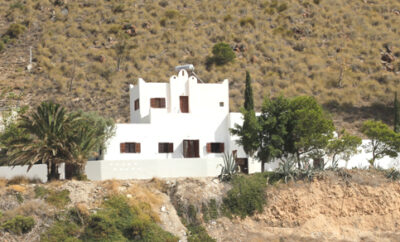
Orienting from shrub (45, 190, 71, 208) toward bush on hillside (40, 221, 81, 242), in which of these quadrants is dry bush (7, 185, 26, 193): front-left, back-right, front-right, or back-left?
back-right

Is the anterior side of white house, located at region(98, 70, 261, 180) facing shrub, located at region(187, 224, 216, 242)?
yes

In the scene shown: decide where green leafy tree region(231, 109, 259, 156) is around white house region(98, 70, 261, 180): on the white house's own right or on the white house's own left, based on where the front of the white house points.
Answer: on the white house's own left

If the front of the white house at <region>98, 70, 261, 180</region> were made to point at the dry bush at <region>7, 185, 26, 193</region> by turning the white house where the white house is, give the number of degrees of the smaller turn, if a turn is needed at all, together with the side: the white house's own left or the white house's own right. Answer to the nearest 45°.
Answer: approximately 45° to the white house's own right

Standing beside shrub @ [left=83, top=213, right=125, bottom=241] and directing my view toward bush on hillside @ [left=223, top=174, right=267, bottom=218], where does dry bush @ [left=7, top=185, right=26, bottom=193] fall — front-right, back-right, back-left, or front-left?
back-left

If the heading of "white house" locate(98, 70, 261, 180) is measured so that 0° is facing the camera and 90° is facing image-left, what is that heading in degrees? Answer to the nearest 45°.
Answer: approximately 0°

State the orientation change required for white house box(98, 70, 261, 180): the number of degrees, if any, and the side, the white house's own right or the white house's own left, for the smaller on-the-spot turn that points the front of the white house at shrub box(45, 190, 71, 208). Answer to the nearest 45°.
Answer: approximately 45° to the white house's own right

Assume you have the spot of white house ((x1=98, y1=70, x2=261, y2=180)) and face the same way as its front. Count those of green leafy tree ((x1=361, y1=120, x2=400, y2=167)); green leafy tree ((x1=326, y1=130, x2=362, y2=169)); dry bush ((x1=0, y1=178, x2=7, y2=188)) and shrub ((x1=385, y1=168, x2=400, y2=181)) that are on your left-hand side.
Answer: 3

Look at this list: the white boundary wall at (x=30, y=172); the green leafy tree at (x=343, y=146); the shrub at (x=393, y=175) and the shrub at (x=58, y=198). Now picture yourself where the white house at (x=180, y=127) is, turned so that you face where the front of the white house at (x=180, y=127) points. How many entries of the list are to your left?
2
